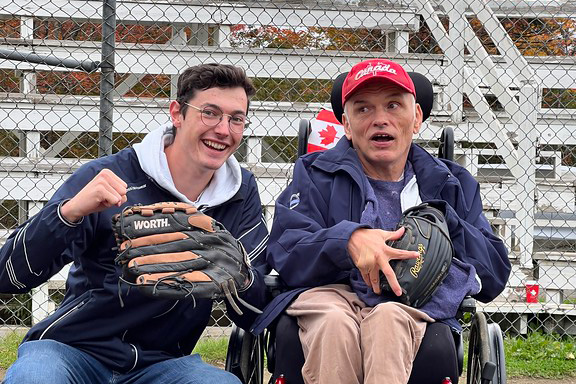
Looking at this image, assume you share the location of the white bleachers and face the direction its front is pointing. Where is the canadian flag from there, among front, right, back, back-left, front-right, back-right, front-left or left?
front

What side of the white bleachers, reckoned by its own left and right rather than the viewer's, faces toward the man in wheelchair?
front

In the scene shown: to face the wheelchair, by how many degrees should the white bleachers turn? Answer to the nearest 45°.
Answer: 0° — it already faces it

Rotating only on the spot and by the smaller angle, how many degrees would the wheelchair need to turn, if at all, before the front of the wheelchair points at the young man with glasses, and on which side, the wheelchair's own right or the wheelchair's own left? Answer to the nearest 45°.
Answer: approximately 90° to the wheelchair's own right

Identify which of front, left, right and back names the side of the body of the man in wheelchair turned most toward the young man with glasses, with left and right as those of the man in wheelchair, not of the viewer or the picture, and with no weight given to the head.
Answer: right

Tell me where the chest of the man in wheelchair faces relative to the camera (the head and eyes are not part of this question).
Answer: toward the camera

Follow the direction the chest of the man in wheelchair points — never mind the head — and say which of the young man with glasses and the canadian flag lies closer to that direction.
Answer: the young man with glasses

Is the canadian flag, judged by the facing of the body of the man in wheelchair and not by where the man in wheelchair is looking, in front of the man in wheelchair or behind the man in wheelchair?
behind

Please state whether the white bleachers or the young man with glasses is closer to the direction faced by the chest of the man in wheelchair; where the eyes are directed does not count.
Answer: the young man with glasses

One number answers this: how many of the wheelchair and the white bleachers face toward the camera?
2

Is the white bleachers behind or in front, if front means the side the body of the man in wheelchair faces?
behind

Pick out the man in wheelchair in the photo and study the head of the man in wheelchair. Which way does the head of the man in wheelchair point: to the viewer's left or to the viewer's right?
to the viewer's left

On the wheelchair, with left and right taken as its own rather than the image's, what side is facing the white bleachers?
back

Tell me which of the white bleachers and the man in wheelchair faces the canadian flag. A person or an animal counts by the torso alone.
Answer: the white bleachers

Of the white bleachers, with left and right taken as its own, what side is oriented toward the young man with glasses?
front

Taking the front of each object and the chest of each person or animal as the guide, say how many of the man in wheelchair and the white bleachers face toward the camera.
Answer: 2

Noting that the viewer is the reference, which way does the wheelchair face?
facing the viewer
